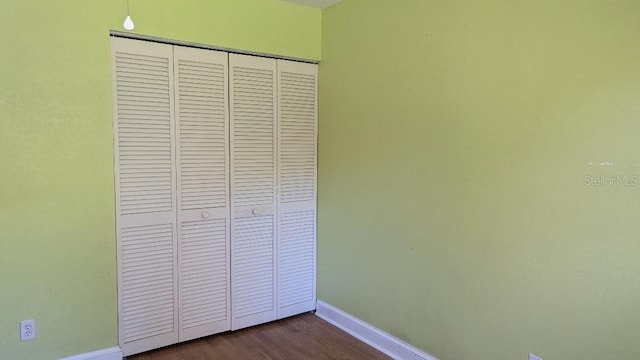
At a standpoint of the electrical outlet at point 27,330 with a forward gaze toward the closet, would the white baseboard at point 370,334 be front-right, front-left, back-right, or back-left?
front-right

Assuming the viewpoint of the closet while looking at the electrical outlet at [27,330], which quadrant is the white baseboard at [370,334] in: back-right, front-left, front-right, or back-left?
back-left

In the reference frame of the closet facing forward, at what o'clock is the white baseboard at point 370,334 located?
The white baseboard is roughly at 11 o'clock from the closet.

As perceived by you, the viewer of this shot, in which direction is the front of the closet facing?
facing the viewer and to the right of the viewer

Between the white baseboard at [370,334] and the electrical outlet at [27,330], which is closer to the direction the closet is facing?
the white baseboard
